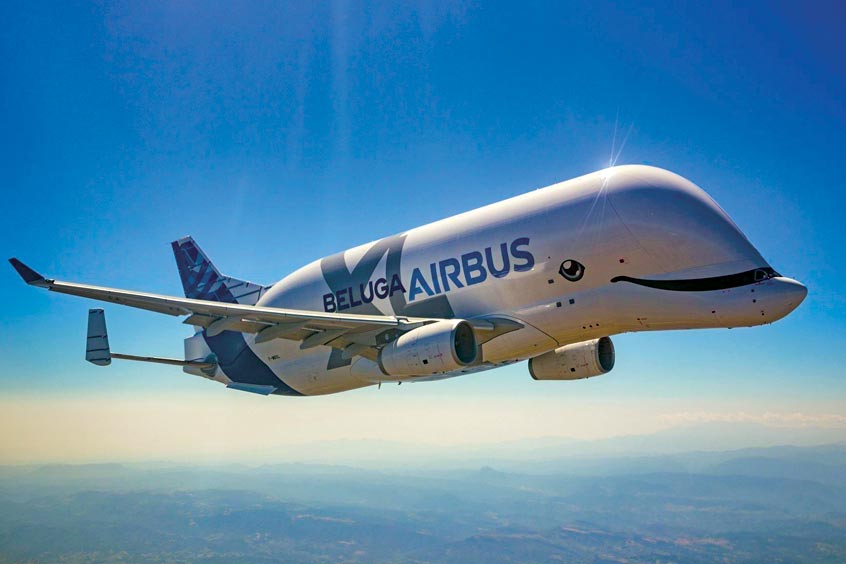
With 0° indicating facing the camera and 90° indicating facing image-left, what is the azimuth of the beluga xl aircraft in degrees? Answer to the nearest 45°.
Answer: approximately 315°
